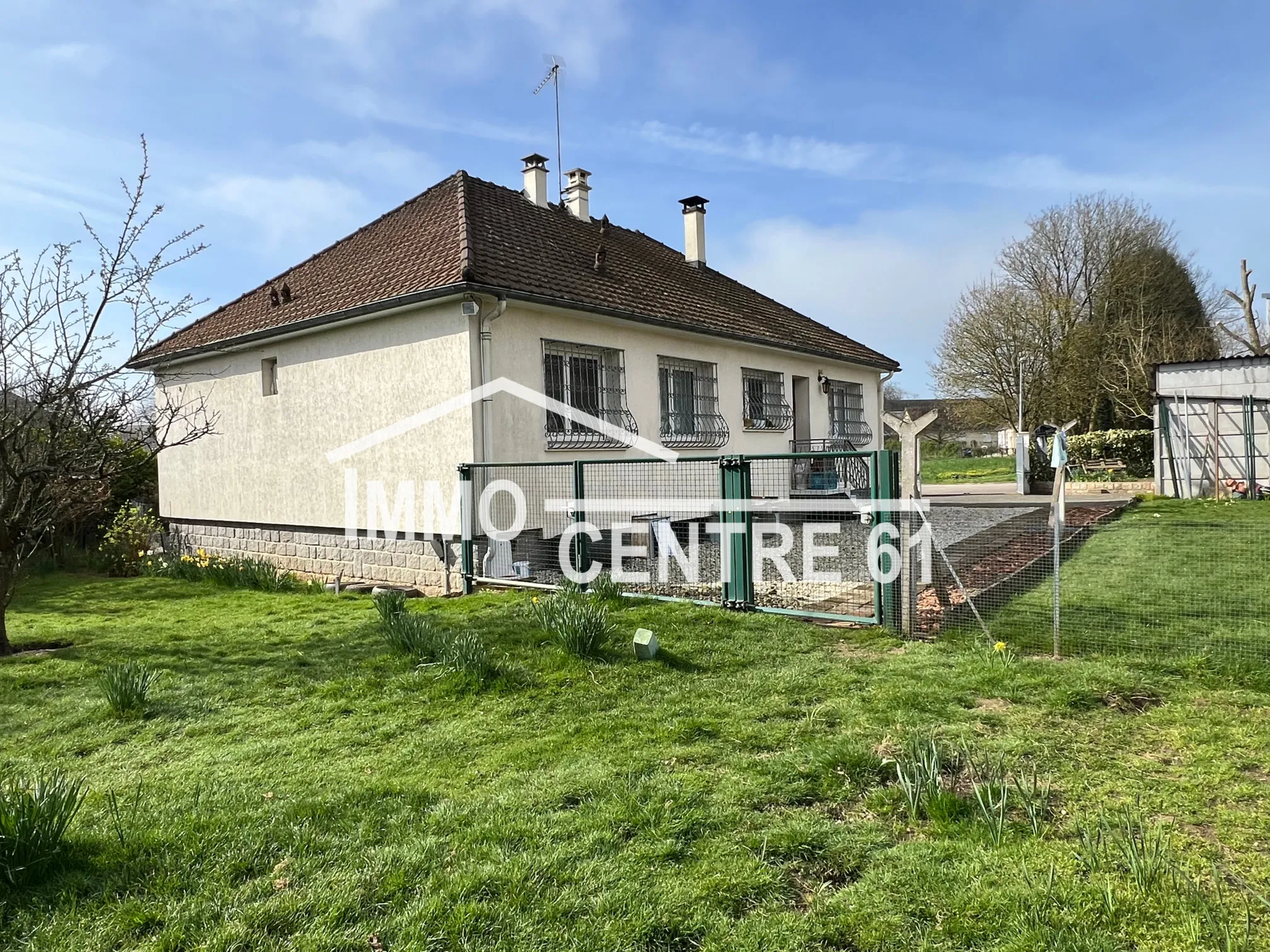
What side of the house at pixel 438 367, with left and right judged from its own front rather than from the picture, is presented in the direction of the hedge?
left

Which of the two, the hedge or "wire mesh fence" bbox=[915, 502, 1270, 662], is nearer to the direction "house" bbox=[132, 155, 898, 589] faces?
the wire mesh fence

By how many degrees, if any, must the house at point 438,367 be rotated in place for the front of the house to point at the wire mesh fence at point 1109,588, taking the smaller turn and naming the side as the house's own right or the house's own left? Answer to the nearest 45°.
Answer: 0° — it already faces it

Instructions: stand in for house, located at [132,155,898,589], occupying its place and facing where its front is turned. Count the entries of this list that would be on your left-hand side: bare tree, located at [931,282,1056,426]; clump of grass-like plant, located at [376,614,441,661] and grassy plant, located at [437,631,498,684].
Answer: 1

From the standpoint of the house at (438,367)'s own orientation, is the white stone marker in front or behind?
in front

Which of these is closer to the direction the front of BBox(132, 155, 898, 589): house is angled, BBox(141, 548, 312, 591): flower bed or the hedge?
the hedge

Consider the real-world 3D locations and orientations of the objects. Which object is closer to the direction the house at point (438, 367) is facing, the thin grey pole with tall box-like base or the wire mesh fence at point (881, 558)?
the wire mesh fence

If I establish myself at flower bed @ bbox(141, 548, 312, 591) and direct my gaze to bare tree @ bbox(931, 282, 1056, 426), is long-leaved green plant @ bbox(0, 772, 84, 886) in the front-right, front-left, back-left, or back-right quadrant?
back-right

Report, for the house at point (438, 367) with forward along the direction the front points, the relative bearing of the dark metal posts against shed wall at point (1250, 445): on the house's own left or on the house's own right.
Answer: on the house's own left

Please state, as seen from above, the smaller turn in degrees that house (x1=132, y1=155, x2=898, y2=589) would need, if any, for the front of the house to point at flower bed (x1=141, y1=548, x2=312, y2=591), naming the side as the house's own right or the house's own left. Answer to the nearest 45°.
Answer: approximately 135° to the house's own right

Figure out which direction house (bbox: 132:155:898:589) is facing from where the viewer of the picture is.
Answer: facing the viewer and to the right of the viewer
